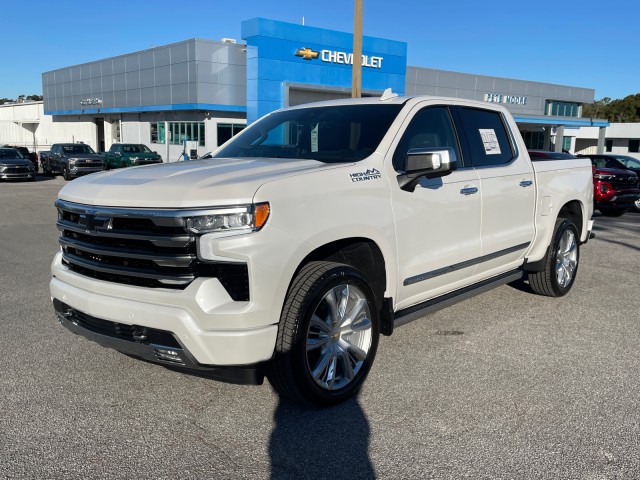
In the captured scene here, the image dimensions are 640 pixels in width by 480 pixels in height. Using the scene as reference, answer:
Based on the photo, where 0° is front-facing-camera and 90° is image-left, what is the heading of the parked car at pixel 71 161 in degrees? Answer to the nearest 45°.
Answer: approximately 315°

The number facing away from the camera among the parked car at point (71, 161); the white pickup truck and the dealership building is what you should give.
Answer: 0

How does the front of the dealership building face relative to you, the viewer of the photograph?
facing the viewer and to the right of the viewer

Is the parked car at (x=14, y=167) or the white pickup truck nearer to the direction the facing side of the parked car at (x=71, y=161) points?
the white pickup truck

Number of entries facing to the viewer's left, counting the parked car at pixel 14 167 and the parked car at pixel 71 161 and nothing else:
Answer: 0

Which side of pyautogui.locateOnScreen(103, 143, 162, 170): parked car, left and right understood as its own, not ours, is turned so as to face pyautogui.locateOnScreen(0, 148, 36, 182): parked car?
right

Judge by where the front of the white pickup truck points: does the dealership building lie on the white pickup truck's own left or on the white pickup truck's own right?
on the white pickup truck's own right

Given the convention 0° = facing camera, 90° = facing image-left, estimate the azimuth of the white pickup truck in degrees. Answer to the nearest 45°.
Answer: approximately 45°

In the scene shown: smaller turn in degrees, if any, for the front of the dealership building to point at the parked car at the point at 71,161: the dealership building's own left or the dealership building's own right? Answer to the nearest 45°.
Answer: approximately 90° to the dealership building's own right

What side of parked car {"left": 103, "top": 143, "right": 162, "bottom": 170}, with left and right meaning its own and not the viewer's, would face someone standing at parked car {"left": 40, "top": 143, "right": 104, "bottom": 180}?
right

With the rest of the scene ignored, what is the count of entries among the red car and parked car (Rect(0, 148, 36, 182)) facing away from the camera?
0
